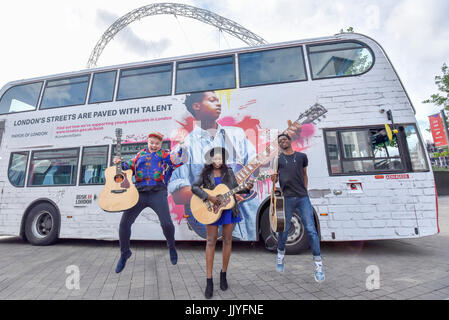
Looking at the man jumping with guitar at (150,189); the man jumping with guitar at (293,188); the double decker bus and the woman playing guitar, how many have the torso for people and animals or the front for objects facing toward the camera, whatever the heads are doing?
3

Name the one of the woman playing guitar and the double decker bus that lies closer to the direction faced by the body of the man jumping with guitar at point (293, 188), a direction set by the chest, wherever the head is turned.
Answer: the woman playing guitar

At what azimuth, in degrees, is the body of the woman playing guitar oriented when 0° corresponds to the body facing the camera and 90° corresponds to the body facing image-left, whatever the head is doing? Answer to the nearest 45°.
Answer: approximately 0°

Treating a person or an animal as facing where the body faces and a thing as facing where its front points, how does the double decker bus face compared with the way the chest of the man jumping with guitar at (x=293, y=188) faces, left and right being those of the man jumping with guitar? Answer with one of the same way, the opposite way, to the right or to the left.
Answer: to the left

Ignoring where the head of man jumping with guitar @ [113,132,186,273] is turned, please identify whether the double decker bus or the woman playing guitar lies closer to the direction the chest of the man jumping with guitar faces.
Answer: the woman playing guitar

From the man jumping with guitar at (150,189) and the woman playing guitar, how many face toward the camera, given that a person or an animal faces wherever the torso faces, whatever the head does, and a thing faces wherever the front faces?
2

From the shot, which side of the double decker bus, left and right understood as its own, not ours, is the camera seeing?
right

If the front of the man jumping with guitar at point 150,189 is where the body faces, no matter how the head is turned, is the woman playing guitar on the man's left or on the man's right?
on the man's left

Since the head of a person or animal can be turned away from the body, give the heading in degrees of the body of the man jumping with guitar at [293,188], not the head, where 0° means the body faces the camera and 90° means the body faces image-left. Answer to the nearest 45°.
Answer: approximately 0°

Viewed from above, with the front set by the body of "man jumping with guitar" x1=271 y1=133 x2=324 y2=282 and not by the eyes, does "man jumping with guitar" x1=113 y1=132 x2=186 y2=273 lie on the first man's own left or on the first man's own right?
on the first man's own right
